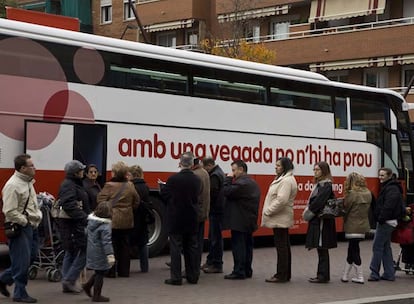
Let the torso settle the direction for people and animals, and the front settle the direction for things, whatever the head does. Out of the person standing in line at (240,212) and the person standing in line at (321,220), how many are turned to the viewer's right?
0

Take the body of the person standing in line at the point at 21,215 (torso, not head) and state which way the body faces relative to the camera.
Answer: to the viewer's right

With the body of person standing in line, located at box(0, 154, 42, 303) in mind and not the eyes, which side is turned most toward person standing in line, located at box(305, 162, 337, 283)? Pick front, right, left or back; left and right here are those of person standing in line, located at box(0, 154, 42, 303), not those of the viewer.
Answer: front

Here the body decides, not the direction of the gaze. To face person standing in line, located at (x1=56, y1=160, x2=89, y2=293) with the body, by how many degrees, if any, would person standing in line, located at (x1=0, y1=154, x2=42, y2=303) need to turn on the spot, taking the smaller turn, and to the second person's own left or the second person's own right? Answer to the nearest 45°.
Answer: approximately 45° to the second person's own left

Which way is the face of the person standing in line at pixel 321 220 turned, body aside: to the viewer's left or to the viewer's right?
to the viewer's left

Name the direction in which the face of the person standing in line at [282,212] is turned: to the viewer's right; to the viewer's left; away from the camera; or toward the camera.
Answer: to the viewer's left

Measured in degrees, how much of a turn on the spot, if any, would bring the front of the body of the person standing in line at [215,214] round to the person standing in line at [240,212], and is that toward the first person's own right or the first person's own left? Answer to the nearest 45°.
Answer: approximately 135° to the first person's own left

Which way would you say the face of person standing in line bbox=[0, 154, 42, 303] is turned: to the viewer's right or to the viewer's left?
to the viewer's right

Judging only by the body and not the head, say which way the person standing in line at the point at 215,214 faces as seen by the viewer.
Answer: to the viewer's left

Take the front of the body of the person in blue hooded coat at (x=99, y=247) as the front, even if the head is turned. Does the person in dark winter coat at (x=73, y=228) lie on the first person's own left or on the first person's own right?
on the first person's own left

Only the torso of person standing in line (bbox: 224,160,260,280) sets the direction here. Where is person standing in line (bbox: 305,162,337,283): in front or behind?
behind
